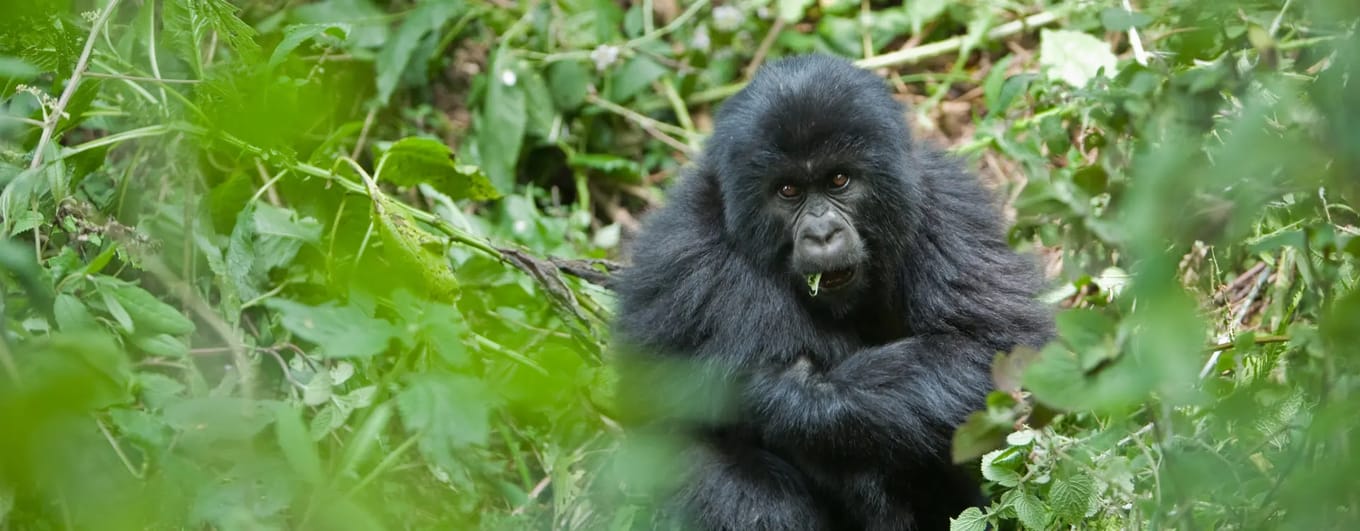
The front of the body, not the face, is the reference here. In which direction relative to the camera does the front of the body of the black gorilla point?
toward the camera

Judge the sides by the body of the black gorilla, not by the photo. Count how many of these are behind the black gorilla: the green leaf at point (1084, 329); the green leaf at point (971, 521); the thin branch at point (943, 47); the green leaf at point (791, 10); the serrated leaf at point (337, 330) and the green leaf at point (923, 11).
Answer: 3

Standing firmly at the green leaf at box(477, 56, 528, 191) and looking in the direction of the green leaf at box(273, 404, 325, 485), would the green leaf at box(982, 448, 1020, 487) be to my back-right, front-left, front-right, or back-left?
front-left

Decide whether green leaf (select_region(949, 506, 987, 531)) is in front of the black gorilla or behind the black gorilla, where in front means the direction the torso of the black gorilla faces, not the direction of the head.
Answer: in front

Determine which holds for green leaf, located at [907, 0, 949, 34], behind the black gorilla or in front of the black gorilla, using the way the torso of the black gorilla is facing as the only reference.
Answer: behind

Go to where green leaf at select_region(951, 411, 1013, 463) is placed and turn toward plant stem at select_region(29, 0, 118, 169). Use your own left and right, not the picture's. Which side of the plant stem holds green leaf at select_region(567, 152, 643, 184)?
right

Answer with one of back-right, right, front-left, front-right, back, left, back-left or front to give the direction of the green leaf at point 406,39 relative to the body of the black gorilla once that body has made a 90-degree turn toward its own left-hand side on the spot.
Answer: back-left

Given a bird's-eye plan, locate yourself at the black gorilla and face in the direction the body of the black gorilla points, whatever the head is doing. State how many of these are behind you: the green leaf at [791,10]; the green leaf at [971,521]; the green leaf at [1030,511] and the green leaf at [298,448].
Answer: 1

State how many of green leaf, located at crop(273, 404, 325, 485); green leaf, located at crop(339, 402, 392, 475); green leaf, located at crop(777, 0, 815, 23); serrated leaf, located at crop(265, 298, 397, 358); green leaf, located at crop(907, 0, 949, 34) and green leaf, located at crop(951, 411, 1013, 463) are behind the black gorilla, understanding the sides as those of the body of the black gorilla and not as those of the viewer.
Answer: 2

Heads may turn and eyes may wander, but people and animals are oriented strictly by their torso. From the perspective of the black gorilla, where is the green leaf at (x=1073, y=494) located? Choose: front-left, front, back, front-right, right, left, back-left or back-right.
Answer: front-left

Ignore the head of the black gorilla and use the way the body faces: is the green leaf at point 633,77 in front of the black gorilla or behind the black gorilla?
behind

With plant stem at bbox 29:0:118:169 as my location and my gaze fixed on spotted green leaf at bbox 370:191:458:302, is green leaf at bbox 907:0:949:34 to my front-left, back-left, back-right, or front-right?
front-left

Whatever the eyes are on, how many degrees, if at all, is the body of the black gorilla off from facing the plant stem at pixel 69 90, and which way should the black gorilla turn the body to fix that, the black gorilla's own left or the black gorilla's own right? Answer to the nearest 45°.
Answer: approximately 90° to the black gorilla's own right

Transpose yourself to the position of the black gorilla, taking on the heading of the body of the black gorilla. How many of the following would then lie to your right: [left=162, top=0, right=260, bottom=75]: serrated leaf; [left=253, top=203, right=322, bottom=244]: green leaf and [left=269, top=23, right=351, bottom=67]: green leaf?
3

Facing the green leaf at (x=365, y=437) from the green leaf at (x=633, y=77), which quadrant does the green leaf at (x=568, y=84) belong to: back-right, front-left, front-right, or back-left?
front-right

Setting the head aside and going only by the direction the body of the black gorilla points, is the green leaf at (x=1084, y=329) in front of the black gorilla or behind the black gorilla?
in front
